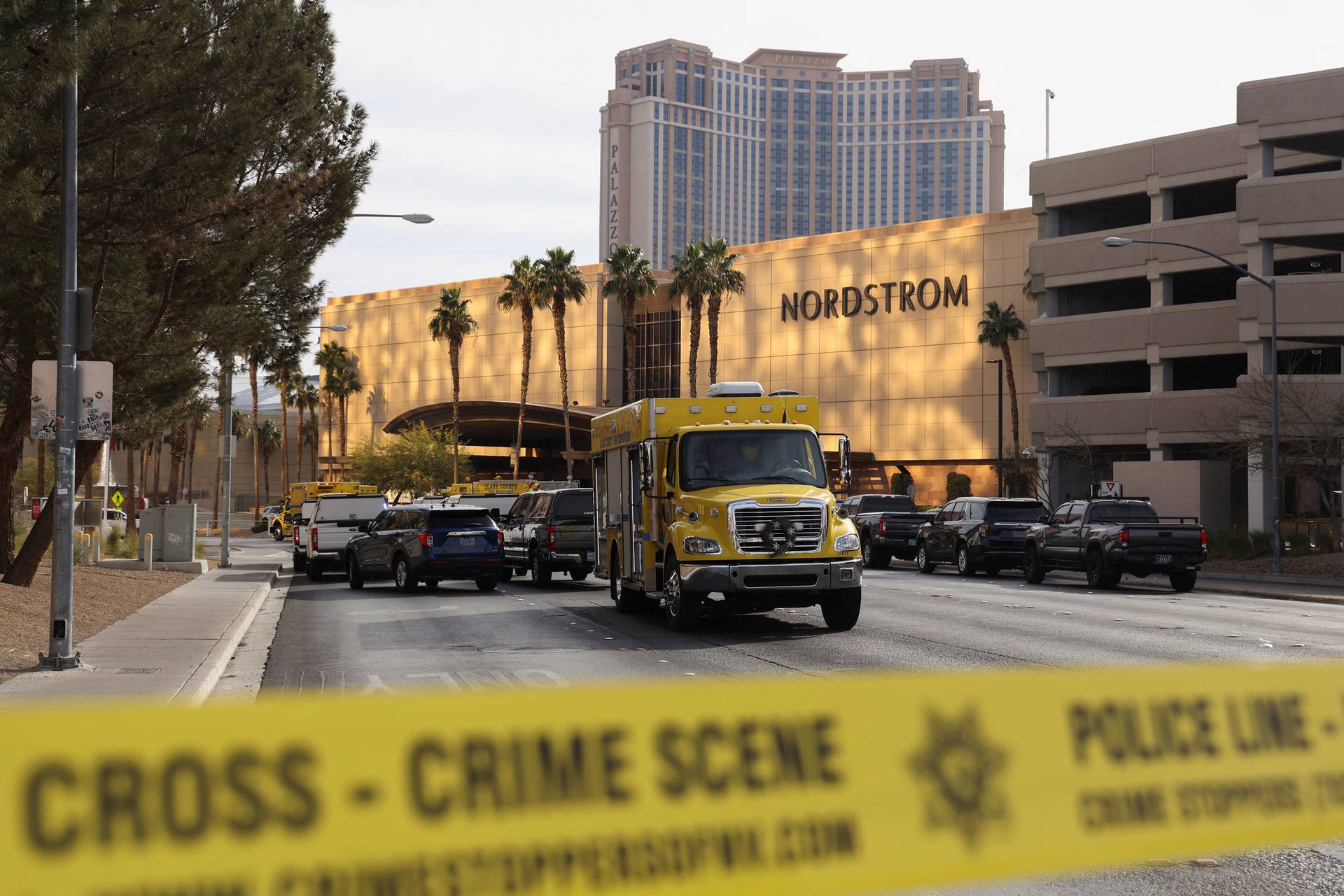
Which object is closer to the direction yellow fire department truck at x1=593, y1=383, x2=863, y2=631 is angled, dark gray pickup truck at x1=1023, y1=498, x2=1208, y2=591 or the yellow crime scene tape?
the yellow crime scene tape

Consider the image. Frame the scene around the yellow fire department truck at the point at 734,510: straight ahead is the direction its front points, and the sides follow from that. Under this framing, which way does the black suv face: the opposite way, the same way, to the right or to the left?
the opposite way

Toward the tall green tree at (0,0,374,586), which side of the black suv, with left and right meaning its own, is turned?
left

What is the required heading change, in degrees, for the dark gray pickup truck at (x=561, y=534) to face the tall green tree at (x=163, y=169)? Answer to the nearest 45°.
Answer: approximately 90° to its left

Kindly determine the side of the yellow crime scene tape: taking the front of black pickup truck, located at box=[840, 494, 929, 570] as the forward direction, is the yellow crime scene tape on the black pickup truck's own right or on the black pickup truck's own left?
on the black pickup truck's own left

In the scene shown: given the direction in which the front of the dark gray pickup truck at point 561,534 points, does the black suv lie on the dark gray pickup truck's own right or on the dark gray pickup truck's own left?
on the dark gray pickup truck's own right

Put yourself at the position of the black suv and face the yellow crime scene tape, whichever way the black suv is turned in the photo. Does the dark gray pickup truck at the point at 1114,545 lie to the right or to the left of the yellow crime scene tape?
left

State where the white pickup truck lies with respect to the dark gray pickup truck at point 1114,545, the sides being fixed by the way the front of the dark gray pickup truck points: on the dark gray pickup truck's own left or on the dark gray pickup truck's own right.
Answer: on the dark gray pickup truck's own left

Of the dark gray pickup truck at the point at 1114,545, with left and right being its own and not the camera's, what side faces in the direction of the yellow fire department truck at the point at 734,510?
left
